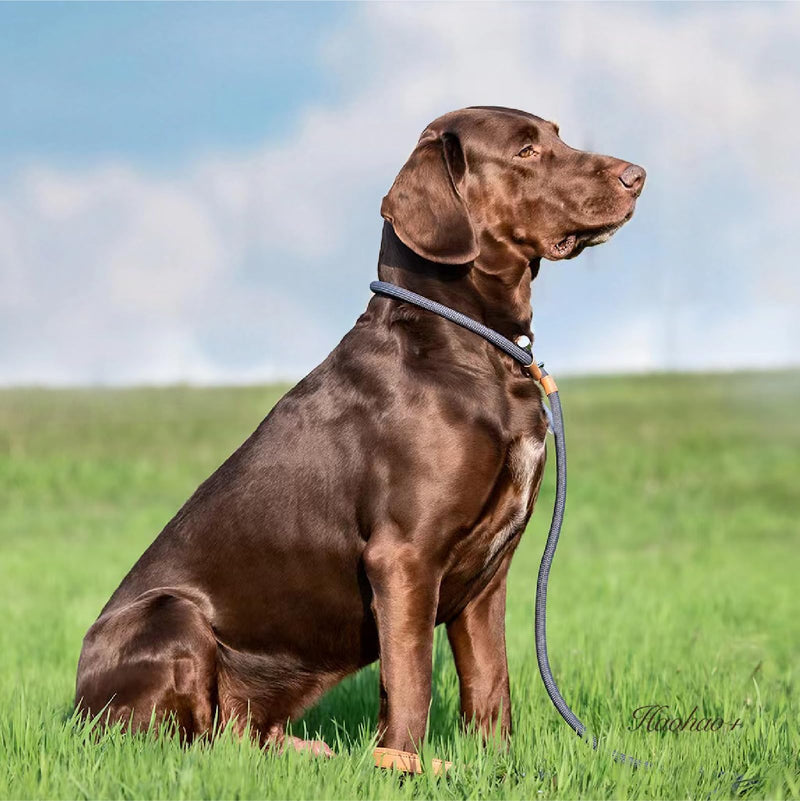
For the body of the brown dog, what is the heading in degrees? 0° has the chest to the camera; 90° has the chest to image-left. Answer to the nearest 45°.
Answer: approximately 270°
